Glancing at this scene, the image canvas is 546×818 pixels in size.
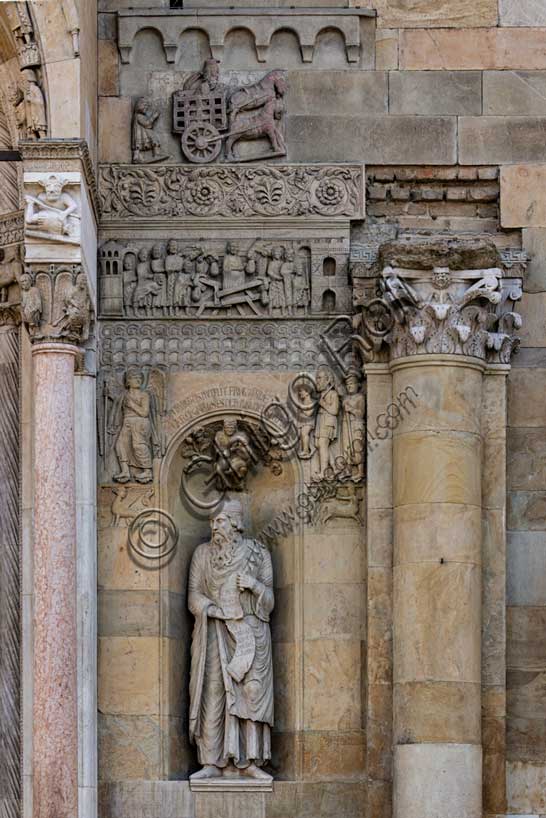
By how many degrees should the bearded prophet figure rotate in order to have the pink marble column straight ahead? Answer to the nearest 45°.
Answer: approximately 45° to its right

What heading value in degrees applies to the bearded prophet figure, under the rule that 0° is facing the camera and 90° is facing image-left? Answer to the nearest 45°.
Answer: approximately 0°

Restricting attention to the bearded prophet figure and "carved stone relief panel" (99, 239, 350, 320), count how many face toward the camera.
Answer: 2

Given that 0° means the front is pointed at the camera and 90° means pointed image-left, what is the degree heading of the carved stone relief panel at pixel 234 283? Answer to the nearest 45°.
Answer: approximately 0°

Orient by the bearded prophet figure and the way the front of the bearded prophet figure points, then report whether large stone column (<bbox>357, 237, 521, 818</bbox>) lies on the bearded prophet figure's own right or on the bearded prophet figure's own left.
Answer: on the bearded prophet figure's own left
